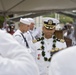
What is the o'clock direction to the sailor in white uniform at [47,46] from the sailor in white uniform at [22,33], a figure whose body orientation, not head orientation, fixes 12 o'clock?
the sailor in white uniform at [47,46] is roughly at 1 o'clock from the sailor in white uniform at [22,33].

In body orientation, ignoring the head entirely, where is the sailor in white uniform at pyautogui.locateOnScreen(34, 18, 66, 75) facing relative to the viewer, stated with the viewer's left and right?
facing the viewer
